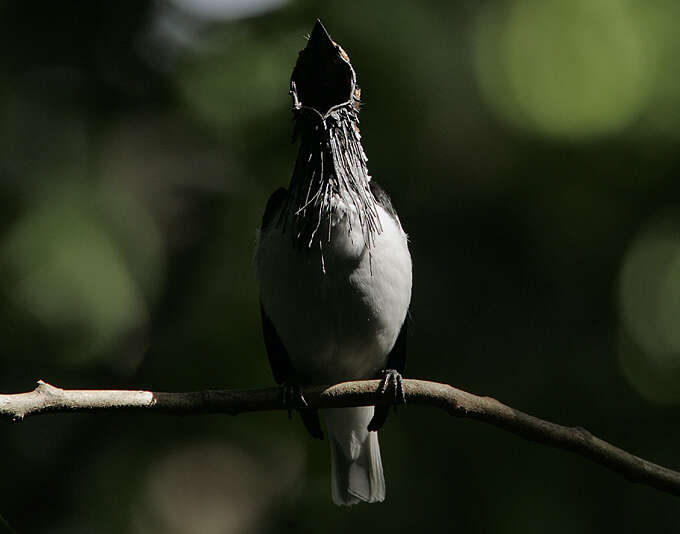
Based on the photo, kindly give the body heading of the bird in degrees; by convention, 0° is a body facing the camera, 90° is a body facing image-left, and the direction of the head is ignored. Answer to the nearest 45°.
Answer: approximately 0°
